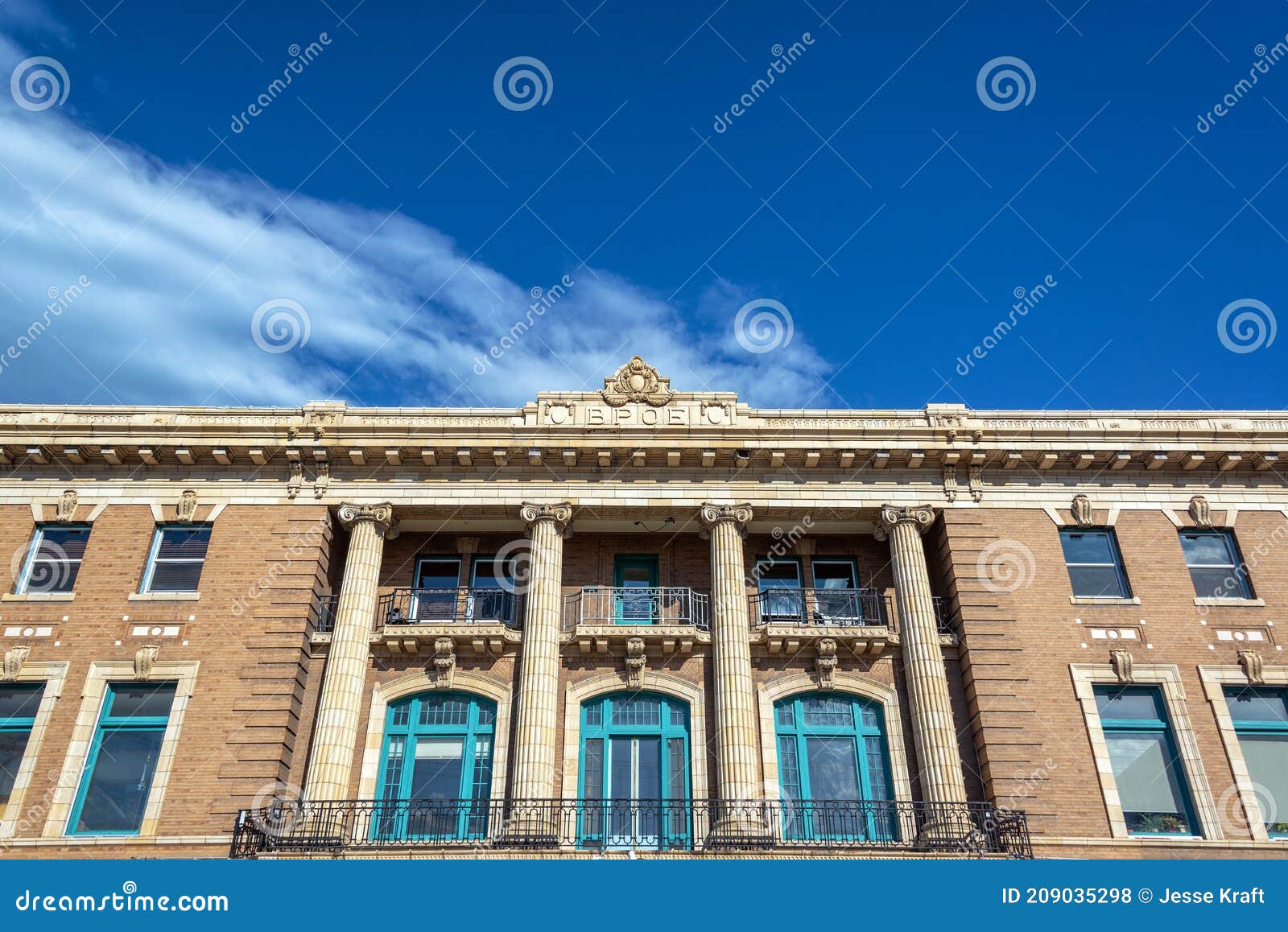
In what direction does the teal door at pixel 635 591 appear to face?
toward the camera
